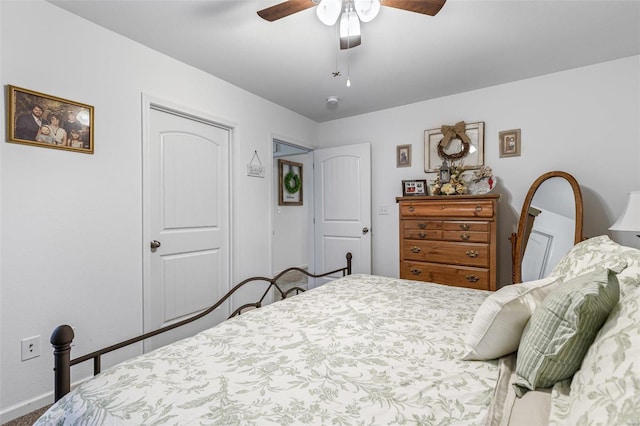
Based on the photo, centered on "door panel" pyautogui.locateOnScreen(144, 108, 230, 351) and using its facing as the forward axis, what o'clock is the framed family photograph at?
The framed family photograph is roughly at 3 o'clock from the door panel.

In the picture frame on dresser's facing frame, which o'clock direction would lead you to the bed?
The bed is roughly at 12 o'clock from the picture frame on dresser.

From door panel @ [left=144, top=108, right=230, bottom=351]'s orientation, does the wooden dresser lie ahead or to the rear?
ahead

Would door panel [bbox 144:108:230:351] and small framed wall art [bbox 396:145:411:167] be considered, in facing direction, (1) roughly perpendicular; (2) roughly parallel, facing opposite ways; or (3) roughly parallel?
roughly perpendicular

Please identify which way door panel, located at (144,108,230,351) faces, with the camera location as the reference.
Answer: facing the viewer and to the right of the viewer

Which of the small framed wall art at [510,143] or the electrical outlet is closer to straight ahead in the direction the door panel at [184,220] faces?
the small framed wall art

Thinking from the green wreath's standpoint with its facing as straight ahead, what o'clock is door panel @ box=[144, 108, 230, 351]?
The door panel is roughly at 2 o'clock from the green wreath.

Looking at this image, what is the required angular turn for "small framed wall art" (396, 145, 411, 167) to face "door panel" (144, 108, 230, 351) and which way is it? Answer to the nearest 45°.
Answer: approximately 45° to its right

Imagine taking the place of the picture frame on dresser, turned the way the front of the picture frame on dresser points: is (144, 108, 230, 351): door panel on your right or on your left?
on your right

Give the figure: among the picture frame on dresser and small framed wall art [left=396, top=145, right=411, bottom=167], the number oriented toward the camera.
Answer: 2

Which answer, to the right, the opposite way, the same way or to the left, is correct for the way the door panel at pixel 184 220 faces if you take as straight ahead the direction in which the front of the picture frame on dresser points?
to the left
